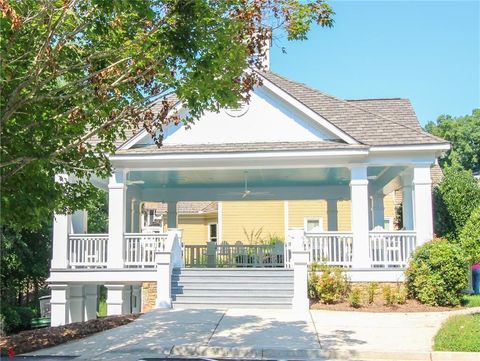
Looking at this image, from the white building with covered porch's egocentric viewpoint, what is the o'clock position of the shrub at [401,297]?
The shrub is roughly at 10 o'clock from the white building with covered porch.

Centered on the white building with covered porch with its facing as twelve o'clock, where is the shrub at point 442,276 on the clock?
The shrub is roughly at 10 o'clock from the white building with covered porch.

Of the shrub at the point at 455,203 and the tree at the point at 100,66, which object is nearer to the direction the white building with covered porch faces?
the tree

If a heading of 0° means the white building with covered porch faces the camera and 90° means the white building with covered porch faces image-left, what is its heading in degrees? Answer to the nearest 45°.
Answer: approximately 0°

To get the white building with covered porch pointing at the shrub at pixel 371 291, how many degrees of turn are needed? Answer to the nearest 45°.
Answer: approximately 45° to its left

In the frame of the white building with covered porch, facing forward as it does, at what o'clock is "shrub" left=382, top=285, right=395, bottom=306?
The shrub is roughly at 10 o'clock from the white building with covered porch.

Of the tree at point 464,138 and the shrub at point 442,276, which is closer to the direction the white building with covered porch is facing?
the shrub

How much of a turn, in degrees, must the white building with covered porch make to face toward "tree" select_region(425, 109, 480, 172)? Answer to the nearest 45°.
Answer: approximately 135° to its left
